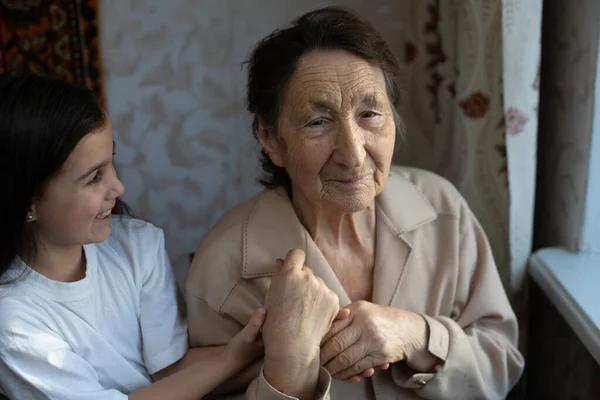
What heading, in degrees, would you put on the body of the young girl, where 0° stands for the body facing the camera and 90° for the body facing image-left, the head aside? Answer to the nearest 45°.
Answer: approximately 315°

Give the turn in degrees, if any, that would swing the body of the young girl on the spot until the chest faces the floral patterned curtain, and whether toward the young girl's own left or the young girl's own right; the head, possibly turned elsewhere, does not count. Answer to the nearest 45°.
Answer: approximately 45° to the young girl's own left

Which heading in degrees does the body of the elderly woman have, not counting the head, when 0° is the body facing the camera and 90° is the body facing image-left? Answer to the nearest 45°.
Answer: approximately 0°

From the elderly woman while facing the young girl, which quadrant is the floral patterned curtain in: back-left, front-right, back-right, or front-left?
back-right
